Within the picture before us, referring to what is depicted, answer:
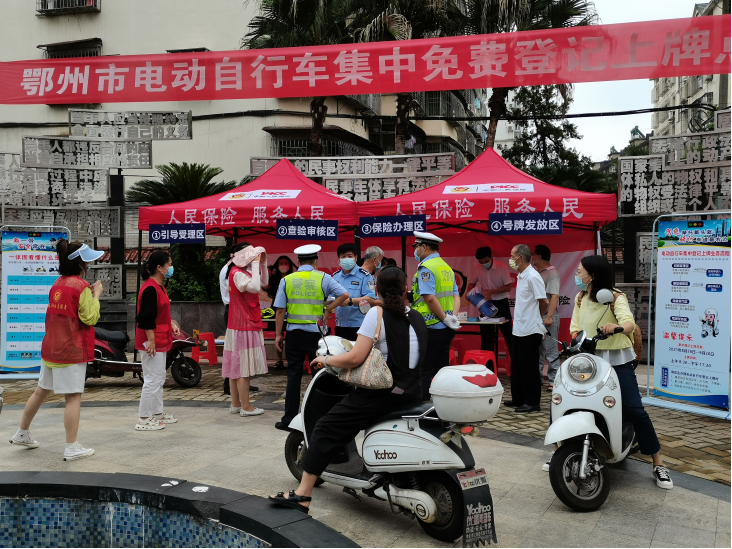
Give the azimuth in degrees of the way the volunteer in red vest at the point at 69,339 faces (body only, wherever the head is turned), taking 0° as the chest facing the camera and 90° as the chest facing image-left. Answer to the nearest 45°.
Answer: approximately 225°

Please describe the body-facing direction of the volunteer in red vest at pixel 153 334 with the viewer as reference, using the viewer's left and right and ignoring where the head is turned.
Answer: facing to the right of the viewer

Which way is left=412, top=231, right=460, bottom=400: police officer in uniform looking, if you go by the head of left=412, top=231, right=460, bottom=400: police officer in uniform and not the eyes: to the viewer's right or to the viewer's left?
to the viewer's left

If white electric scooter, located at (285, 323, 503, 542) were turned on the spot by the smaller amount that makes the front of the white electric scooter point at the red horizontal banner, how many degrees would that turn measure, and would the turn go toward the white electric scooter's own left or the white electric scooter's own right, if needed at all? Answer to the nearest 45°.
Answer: approximately 45° to the white electric scooter's own right

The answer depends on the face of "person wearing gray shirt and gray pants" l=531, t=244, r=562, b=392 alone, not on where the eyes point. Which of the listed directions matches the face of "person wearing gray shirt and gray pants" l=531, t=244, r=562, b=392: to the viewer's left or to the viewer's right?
to the viewer's left

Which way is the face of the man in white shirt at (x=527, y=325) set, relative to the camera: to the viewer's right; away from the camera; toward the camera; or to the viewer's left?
to the viewer's left

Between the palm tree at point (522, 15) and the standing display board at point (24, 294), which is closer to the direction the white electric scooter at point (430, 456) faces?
the standing display board

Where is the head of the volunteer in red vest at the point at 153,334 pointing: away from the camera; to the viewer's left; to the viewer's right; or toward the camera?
to the viewer's right
